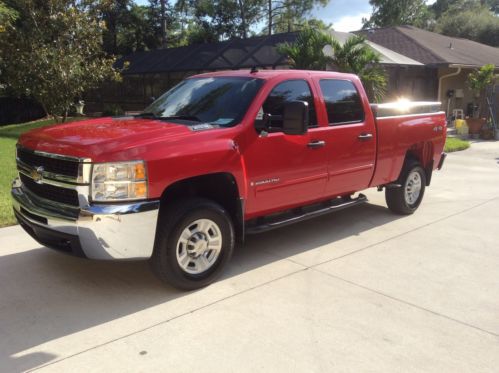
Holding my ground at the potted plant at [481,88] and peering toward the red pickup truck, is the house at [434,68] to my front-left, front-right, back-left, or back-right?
back-right

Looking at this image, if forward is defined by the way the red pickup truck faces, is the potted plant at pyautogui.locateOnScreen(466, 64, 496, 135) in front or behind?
behind

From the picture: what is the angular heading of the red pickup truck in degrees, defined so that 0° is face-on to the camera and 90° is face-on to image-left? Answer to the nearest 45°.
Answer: approximately 45°

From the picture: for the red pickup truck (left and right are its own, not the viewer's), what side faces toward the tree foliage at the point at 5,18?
right

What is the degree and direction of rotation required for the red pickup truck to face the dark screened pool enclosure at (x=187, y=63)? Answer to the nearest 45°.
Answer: approximately 135° to its right

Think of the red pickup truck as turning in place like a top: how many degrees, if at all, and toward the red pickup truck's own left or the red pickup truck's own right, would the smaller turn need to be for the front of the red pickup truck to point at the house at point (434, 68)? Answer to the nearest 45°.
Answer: approximately 180°
